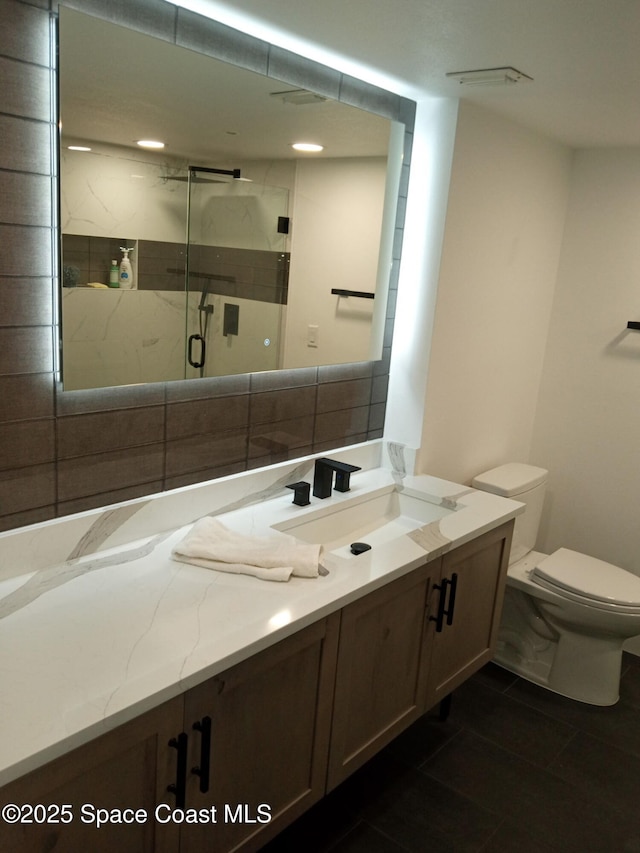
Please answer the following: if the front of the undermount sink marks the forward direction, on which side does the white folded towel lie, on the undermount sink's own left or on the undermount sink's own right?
on the undermount sink's own right

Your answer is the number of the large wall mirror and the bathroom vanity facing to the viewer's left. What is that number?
0

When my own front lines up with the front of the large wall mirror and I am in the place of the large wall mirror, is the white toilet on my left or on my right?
on my left

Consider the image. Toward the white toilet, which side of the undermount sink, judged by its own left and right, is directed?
left

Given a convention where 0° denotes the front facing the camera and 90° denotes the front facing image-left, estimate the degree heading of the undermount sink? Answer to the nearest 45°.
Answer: approximately 315°
